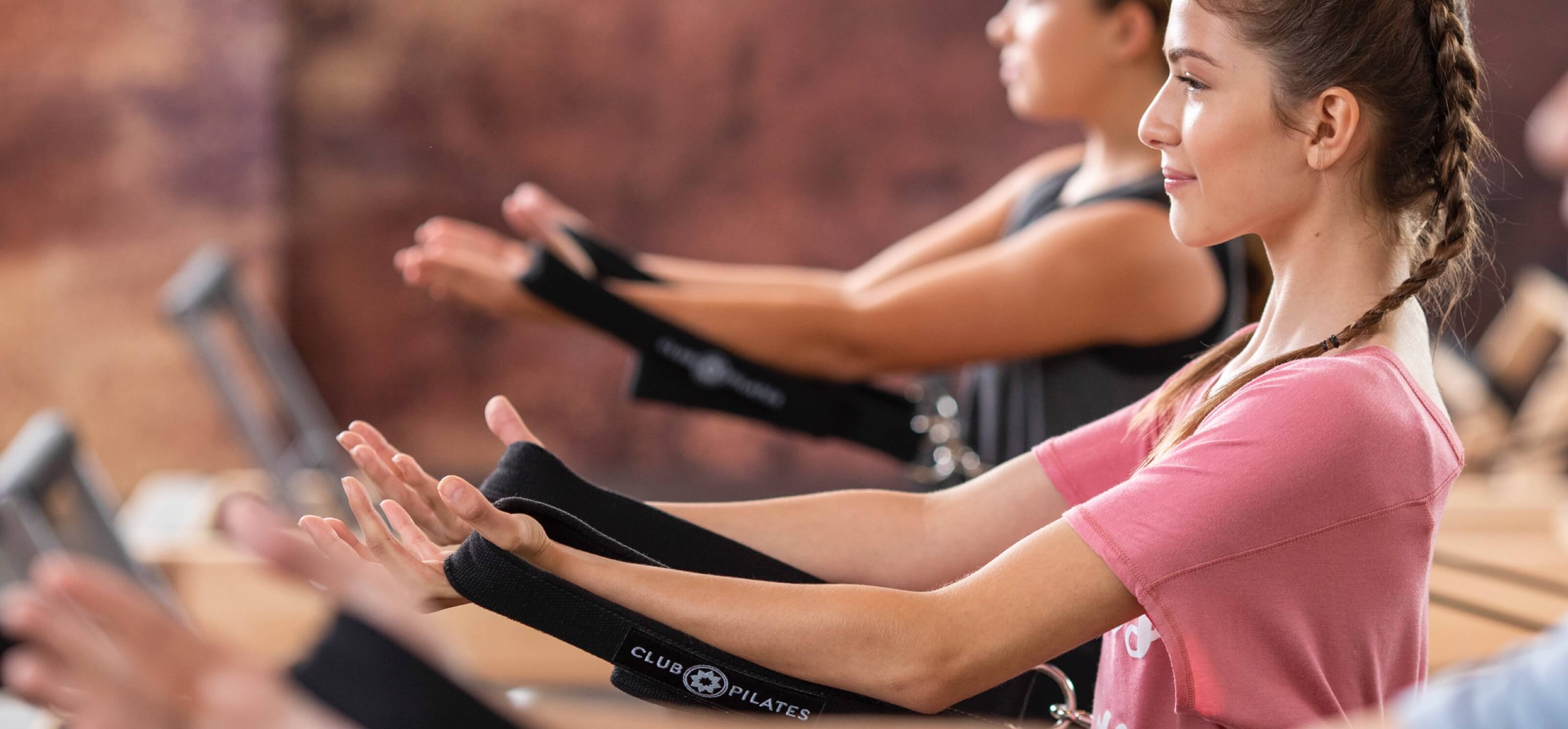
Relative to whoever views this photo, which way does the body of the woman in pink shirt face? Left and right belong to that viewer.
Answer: facing to the left of the viewer

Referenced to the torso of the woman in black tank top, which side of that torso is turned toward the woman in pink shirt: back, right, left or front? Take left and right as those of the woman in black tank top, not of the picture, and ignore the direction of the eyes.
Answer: left

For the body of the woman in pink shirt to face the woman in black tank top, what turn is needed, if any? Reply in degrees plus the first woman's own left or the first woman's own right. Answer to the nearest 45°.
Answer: approximately 90° to the first woman's own right

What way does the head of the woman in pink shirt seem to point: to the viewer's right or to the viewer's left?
to the viewer's left

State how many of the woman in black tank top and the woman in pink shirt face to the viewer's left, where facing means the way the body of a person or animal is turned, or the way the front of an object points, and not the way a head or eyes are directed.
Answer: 2

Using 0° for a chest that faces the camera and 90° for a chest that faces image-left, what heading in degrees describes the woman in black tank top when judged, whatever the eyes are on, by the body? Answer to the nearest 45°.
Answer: approximately 90°
